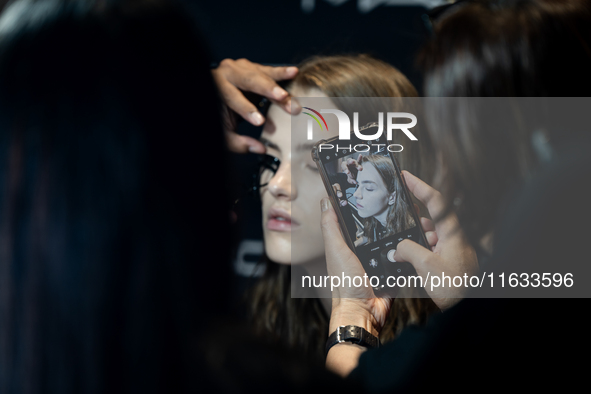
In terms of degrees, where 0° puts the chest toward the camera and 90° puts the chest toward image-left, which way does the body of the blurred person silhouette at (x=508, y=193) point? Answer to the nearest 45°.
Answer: approximately 135°
